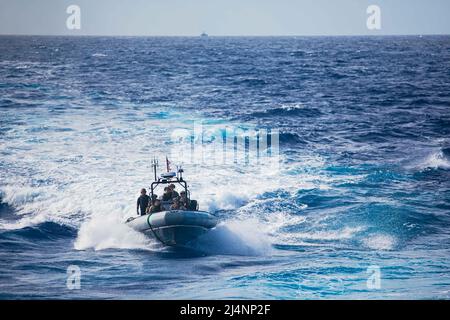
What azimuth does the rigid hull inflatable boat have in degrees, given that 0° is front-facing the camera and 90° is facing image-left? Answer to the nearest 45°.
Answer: approximately 0°
